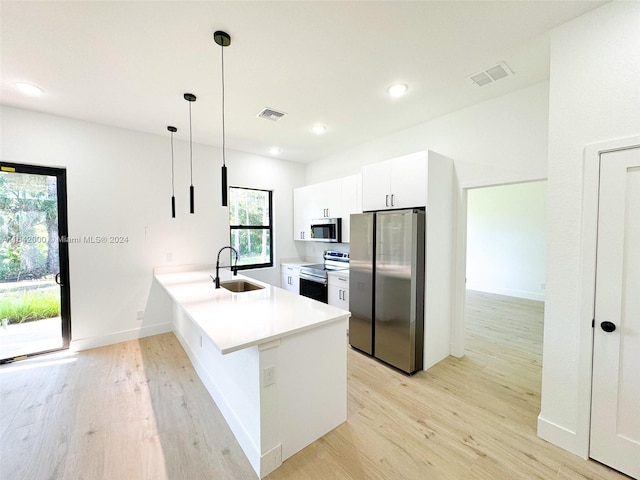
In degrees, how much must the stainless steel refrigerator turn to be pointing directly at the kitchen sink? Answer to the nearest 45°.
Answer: approximately 45° to its right

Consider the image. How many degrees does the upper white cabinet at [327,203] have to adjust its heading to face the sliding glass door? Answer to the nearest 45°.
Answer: approximately 45° to its right

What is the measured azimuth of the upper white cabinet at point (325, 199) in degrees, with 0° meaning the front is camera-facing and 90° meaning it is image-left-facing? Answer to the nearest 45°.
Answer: approximately 45°

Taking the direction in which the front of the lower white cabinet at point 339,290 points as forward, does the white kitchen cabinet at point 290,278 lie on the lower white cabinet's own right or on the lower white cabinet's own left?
on the lower white cabinet's own right

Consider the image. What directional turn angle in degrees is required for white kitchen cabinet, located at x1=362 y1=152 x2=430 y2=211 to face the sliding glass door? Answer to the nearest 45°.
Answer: approximately 45° to its right

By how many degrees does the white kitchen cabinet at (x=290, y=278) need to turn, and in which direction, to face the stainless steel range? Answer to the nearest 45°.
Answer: approximately 90° to its left

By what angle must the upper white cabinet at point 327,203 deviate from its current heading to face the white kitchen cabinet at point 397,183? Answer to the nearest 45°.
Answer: approximately 90° to its left
